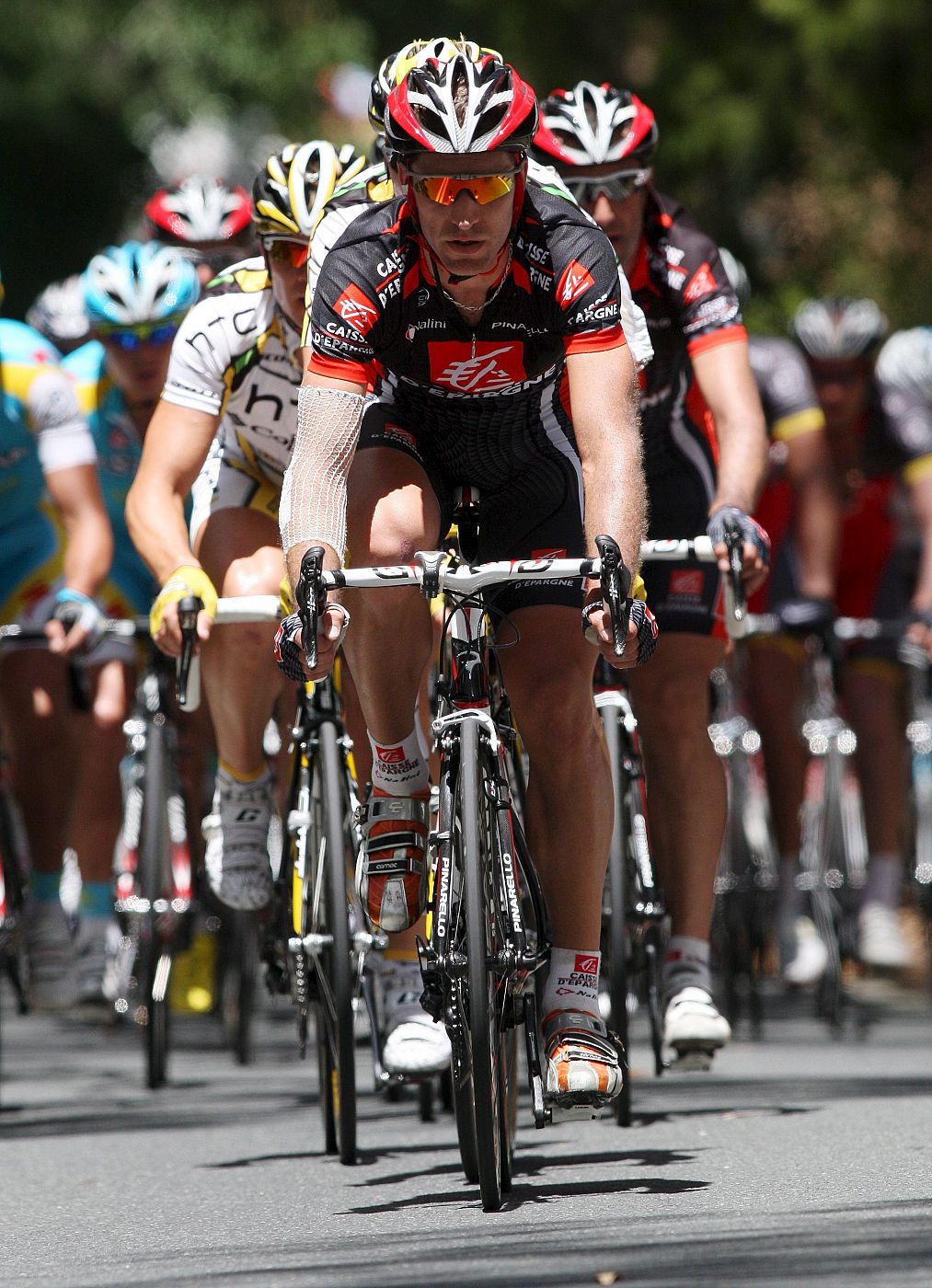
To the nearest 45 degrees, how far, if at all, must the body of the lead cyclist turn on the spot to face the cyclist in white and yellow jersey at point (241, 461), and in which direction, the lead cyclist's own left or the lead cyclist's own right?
approximately 135° to the lead cyclist's own right

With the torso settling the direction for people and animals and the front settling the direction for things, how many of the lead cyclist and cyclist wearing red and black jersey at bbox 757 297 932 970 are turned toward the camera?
2

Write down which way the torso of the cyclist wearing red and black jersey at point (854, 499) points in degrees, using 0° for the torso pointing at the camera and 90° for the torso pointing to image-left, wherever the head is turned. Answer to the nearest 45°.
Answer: approximately 0°

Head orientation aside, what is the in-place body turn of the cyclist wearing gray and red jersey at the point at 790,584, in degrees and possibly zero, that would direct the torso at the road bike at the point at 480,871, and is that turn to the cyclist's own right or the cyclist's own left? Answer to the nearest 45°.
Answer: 0° — they already face it
